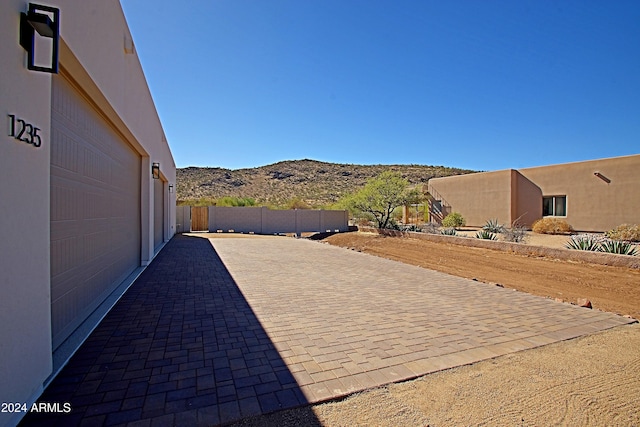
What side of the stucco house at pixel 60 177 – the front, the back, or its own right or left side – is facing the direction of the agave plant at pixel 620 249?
front

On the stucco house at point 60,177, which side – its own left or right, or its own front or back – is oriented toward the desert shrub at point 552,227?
front

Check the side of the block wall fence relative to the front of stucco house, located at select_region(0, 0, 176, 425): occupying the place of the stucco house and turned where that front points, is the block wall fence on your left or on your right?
on your left

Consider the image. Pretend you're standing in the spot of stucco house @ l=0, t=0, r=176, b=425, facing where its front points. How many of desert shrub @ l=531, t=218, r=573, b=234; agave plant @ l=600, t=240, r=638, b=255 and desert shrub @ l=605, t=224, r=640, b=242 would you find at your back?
0

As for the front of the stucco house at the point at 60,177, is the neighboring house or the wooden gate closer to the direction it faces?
the neighboring house

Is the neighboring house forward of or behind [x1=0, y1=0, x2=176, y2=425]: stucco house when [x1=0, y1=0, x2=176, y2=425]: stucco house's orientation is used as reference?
forward

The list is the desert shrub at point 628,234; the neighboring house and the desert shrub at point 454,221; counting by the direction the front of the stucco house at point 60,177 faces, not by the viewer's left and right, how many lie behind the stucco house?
0

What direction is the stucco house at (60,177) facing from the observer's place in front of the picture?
facing to the right of the viewer

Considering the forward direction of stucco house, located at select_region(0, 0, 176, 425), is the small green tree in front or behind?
in front

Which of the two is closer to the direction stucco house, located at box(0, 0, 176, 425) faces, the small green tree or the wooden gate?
the small green tree

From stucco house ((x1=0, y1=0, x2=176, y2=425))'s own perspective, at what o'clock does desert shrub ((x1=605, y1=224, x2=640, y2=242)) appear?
The desert shrub is roughly at 12 o'clock from the stucco house.

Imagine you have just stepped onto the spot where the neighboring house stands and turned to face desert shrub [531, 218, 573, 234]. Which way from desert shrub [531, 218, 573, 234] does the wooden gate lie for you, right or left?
right

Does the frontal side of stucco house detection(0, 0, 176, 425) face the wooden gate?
no
